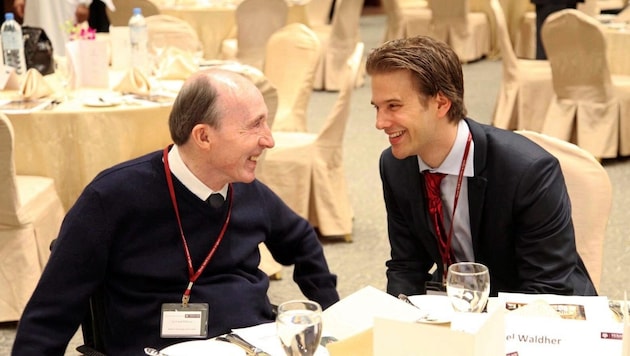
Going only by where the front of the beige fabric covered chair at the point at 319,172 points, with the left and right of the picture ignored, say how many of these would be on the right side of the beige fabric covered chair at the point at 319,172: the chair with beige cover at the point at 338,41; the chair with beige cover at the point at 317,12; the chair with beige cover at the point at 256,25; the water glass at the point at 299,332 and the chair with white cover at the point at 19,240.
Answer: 3

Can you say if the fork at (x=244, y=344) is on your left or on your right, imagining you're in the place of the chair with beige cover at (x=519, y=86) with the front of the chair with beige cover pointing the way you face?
on your right

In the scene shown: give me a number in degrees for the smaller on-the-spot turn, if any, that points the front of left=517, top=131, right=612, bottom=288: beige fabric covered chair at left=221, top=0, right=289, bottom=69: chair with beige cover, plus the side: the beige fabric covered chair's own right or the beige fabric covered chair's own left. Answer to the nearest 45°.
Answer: approximately 90° to the beige fabric covered chair's own right

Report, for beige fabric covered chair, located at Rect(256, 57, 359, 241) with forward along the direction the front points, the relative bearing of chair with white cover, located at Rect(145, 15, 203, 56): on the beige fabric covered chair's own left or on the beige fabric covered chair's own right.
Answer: on the beige fabric covered chair's own right

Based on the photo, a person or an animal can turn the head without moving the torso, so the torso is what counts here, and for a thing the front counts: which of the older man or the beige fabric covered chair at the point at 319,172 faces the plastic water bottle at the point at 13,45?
the beige fabric covered chair

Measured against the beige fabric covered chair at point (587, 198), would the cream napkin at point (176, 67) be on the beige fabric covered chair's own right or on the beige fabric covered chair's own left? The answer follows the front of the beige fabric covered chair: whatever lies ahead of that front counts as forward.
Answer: on the beige fabric covered chair's own right

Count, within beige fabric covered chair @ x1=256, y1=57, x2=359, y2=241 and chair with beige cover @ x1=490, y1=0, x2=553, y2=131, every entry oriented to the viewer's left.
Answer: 1

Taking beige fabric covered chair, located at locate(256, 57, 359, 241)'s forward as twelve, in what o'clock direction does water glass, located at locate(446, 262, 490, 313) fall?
The water glass is roughly at 9 o'clock from the beige fabric covered chair.

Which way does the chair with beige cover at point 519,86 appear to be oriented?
to the viewer's right

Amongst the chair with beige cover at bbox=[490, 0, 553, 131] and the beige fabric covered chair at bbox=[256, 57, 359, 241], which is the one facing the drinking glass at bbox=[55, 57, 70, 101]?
the beige fabric covered chair at bbox=[256, 57, 359, 241]

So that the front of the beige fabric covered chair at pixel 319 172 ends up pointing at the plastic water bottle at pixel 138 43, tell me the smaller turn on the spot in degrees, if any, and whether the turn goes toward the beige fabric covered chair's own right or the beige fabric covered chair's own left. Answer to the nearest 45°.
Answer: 0° — it already faces it

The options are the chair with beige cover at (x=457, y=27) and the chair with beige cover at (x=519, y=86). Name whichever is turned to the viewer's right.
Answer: the chair with beige cover at (x=519, y=86)

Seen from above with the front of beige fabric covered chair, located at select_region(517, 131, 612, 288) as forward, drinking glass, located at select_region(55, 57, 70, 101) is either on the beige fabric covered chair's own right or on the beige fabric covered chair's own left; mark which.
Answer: on the beige fabric covered chair's own right

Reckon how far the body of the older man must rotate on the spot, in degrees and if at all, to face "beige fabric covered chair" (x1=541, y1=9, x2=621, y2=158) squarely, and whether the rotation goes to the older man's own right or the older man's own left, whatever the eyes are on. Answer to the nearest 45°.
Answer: approximately 90° to the older man's own left
